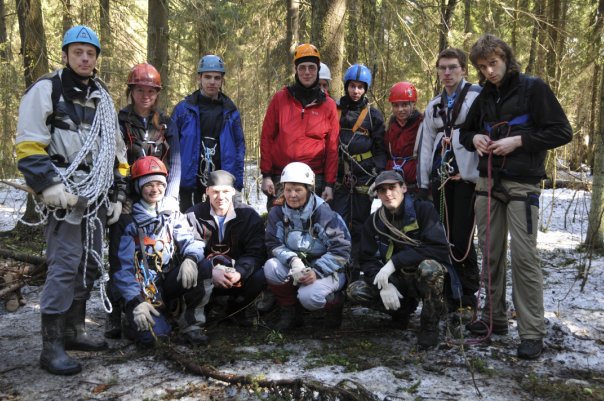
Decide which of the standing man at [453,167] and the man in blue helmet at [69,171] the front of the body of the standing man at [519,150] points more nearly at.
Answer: the man in blue helmet

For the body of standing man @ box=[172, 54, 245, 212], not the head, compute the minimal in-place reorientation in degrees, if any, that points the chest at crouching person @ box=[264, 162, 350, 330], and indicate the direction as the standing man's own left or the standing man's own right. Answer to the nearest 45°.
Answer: approximately 45° to the standing man's own left

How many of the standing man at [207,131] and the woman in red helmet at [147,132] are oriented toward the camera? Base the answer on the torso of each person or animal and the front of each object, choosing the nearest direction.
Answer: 2

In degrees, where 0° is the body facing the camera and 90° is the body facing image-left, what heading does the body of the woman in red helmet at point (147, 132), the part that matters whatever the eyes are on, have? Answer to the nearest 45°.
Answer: approximately 0°

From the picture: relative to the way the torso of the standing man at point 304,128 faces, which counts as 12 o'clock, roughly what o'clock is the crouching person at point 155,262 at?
The crouching person is roughly at 2 o'clock from the standing man.

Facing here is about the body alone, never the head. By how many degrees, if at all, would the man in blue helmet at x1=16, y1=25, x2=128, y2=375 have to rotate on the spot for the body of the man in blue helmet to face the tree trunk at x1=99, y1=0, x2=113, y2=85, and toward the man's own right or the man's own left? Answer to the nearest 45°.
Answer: approximately 135° to the man's own left

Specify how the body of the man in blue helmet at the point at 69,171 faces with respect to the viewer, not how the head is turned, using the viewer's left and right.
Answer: facing the viewer and to the right of the viewer

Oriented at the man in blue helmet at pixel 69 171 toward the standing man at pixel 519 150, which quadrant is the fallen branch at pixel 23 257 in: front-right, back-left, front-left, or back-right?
back-left

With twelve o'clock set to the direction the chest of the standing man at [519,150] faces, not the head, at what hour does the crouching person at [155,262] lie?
The crouching person is roughly at 1 o'clock from the standing man.
